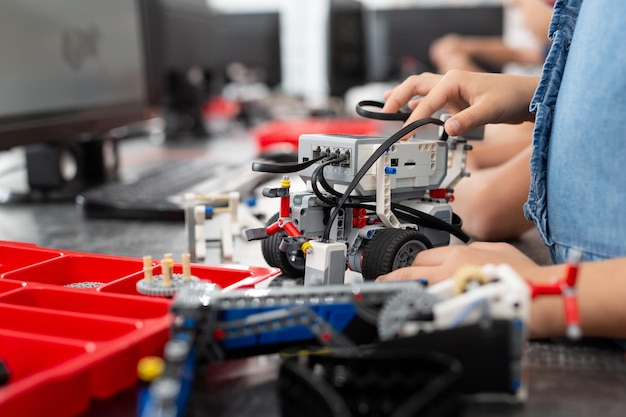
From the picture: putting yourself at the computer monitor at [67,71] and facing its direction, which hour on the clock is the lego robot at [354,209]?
The lego robot is roughly at 1 o'clock from the computer monitor.

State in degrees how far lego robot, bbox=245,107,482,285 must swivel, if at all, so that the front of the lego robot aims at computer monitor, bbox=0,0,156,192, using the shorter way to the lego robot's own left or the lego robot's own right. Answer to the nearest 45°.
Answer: approximately 90° to the lego robot's own right

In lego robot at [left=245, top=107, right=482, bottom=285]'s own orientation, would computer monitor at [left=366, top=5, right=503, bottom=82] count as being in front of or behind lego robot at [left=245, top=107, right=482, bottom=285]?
behind
